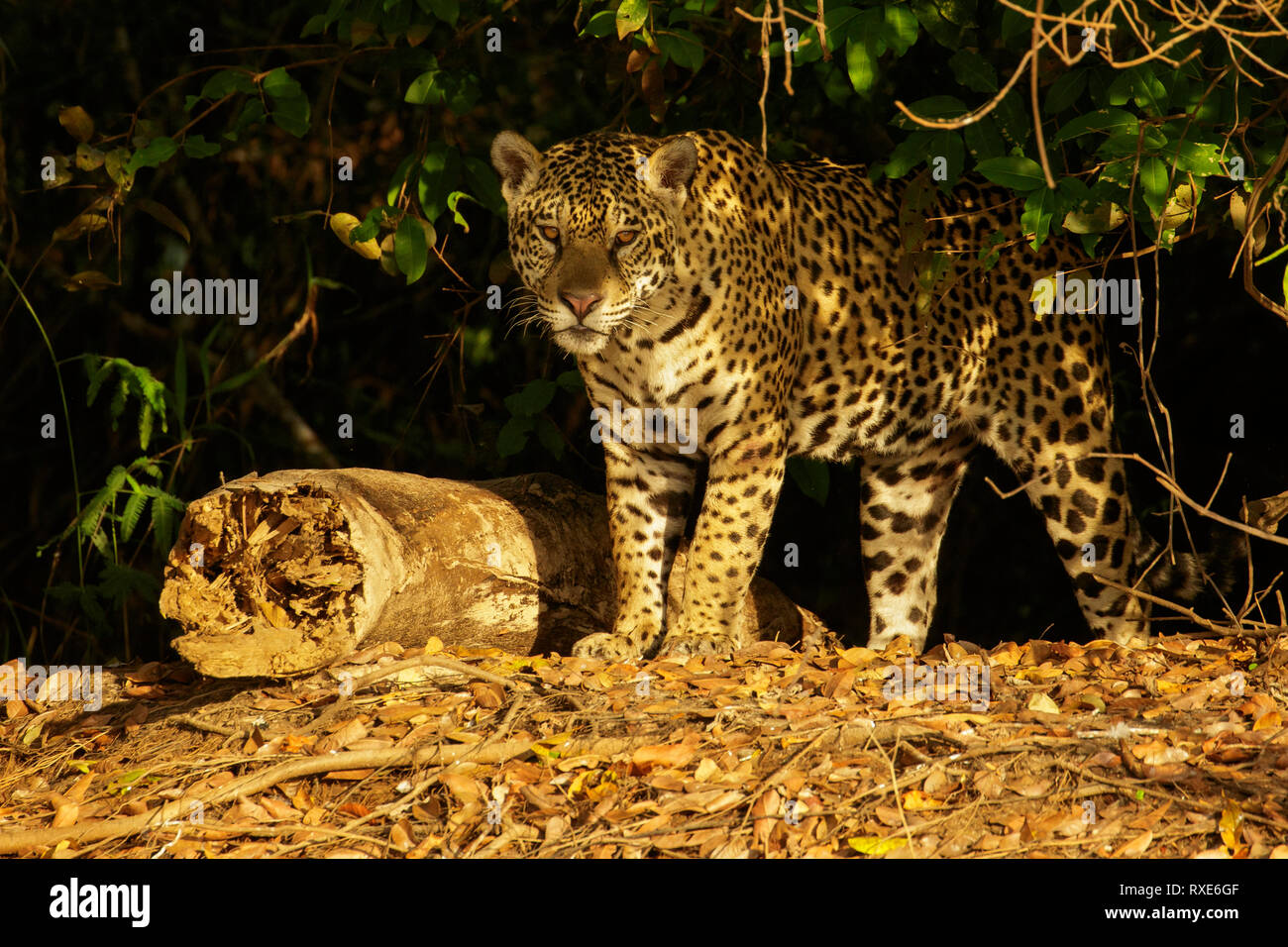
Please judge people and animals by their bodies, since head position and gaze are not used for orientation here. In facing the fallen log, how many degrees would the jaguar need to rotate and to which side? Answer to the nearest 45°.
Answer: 0° — it already faces it

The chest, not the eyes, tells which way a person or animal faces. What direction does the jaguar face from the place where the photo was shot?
facing the viewer and to the left of the viewer
